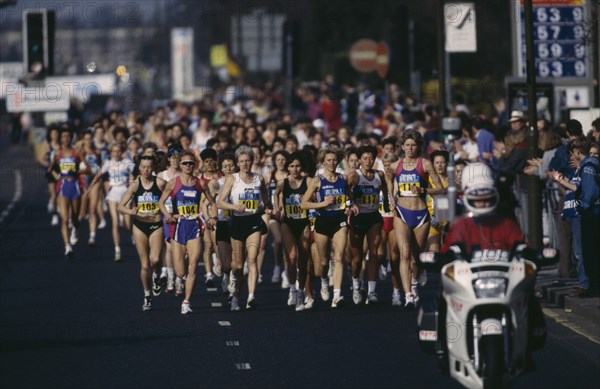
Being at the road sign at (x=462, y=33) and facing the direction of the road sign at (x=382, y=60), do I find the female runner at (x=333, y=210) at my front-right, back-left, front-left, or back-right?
back-left

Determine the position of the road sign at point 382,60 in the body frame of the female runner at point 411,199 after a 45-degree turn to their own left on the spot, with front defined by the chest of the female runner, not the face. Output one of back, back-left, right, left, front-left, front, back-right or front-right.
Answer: back-left

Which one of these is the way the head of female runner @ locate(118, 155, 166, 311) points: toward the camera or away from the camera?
toward the camera

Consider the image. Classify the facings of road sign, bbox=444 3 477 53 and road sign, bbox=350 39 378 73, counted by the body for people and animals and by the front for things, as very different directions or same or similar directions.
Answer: same or similar directions

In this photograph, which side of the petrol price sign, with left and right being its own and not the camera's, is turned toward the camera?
front

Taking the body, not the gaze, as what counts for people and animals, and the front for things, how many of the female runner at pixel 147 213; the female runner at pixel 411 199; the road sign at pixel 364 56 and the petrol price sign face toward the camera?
4

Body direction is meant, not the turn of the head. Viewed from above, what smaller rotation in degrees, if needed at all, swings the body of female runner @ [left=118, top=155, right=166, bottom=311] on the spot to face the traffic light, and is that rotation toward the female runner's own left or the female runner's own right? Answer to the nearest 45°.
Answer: approximately 180°

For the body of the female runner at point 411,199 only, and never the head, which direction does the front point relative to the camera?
toward the camera

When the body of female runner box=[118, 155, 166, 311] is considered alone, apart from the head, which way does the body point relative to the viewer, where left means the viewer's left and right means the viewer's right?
facing the viewer

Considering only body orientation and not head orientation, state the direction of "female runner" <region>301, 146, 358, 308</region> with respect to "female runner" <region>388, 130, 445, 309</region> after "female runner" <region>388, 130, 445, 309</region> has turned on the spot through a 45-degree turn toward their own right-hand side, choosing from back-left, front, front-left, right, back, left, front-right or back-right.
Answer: front-right

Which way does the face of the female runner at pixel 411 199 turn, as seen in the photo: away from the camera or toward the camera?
toward the camera

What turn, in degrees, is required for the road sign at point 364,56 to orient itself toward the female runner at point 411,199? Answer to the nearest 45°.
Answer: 0° — it already faces them
